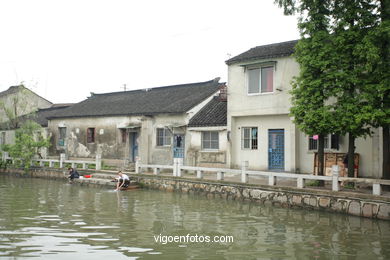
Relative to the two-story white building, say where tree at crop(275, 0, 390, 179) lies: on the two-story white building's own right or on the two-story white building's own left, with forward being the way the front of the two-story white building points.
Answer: on the two-story white building's own left

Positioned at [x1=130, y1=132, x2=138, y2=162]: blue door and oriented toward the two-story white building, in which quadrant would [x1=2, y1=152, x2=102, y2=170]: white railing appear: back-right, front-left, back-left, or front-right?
back-right

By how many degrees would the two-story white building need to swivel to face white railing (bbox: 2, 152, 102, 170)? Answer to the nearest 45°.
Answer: approximately 45° to its right

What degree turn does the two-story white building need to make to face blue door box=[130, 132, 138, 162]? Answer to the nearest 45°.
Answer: approximately 90° to its right

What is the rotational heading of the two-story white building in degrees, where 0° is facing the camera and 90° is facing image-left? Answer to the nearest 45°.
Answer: approximately 45°
